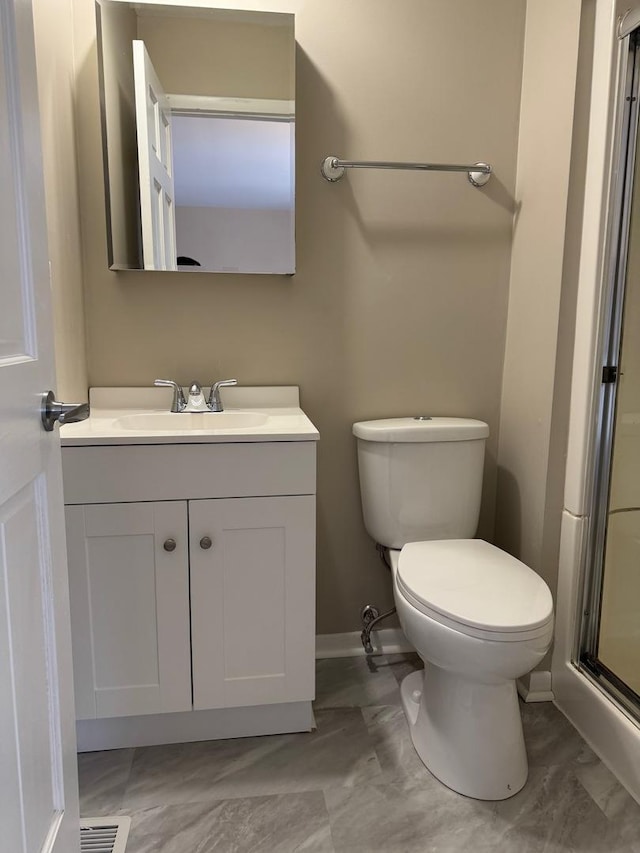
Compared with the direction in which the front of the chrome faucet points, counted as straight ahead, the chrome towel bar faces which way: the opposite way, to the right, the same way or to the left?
the same way

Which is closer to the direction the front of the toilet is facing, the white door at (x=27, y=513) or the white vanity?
the white door

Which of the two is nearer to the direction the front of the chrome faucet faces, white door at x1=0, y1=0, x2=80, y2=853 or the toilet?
the white door

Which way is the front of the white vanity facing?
toward the camera

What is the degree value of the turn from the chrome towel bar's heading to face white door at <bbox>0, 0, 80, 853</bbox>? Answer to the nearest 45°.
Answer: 0° — it already faces it

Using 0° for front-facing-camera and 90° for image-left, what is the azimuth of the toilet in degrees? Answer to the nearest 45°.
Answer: approximately 315°

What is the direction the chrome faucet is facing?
toward the camera

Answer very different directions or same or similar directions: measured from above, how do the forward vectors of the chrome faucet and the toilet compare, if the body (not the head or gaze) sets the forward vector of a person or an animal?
same or similar directions

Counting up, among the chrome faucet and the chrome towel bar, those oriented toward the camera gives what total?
2

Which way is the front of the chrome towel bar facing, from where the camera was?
facing the viewer

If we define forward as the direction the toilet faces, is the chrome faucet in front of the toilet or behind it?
behind
